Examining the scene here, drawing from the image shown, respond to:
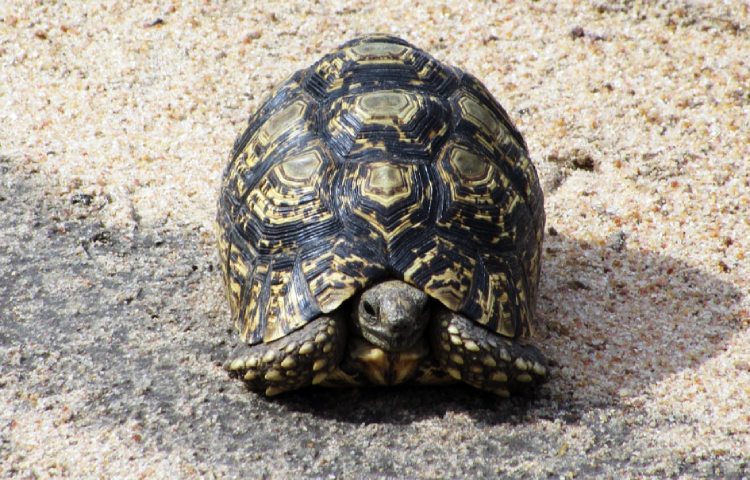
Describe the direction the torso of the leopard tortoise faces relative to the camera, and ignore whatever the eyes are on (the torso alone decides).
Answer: toward the camera
